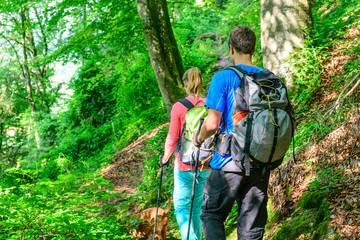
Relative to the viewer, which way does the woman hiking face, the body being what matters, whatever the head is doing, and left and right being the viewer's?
facing away from the viewer and to the left of the viewer

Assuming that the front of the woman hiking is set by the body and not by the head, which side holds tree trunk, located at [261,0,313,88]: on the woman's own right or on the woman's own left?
on the woman's own right

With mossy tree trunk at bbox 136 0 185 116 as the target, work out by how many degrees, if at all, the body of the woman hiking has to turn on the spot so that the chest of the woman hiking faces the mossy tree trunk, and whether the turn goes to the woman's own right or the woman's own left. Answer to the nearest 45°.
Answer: approximately 45° to the woman's own right

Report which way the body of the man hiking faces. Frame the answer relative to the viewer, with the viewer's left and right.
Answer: facing away from the viewer and to the left of the viewer
